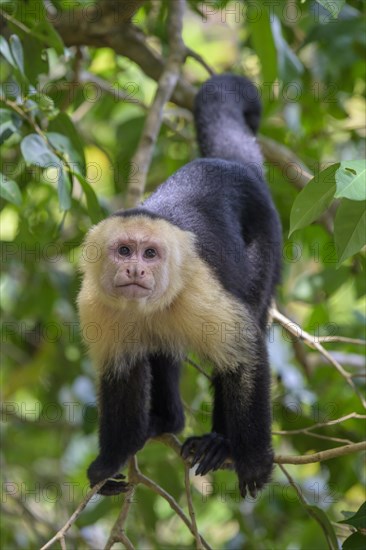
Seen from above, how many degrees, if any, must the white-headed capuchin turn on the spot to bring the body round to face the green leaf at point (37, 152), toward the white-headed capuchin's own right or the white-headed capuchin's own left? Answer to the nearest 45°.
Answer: approximately 45° to the white-headed capuchin's own right

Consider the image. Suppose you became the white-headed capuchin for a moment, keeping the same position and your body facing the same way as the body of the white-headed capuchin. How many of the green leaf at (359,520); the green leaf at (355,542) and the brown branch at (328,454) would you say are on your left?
3

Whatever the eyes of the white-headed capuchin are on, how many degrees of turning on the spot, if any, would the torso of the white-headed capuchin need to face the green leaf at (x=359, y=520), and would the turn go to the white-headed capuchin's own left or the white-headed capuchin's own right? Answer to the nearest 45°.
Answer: approximately 90° to the white-headed capuchin's own left
